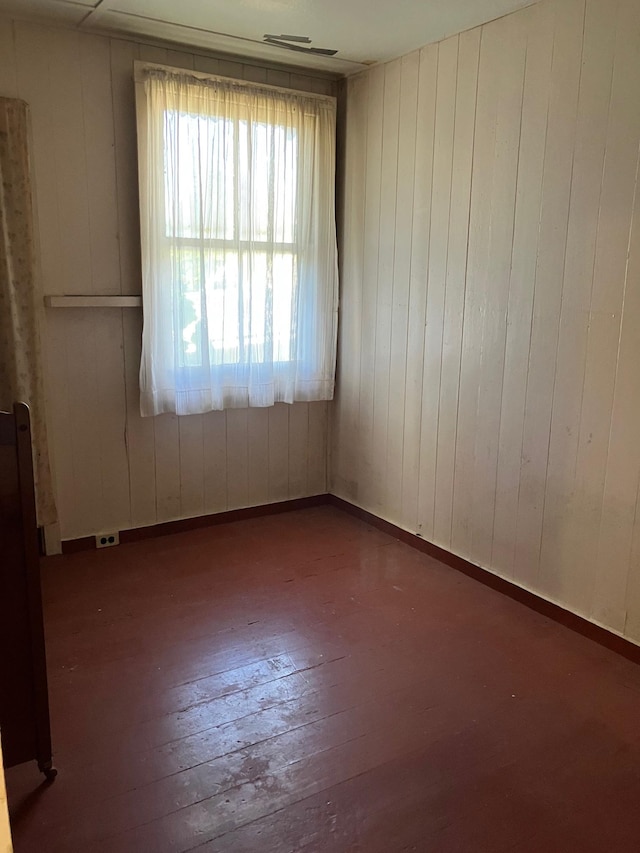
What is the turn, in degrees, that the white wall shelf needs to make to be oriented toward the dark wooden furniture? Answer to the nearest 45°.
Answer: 0° — it already faces it

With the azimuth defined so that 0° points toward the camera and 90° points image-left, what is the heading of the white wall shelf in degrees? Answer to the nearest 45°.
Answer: approximately 0°

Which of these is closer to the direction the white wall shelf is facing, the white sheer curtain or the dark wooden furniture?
the dark wooden furniture

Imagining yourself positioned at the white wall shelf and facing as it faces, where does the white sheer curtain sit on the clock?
The white sheer curtain is roughly at 9 o'clock from the white wall shelf.
